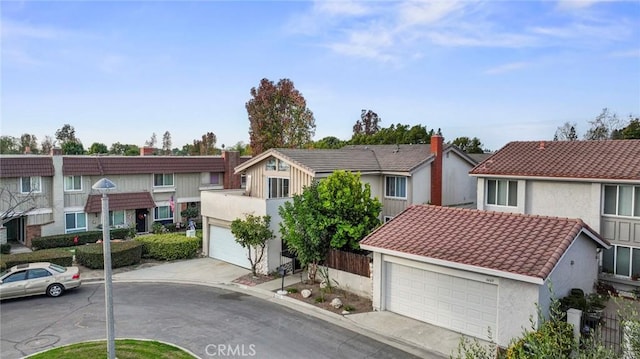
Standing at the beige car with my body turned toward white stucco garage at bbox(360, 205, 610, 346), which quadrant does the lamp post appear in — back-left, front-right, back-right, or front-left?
front-right

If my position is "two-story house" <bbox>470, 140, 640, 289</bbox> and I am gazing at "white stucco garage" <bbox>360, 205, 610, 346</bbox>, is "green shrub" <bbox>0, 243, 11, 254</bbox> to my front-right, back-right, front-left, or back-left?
front-right

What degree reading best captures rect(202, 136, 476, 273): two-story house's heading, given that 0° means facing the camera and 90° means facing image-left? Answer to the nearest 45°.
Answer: approximately 45°

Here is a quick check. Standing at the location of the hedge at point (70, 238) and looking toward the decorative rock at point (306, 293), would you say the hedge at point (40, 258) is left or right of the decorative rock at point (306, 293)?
right

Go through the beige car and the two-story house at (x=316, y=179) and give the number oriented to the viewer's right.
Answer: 0

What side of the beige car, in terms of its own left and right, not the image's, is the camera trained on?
left

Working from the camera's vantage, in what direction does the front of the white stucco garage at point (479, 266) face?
facing the viewer and to the left of the viewer

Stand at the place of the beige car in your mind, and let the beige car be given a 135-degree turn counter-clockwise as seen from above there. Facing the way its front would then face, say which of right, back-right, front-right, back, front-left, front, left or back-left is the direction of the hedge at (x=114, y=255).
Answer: left

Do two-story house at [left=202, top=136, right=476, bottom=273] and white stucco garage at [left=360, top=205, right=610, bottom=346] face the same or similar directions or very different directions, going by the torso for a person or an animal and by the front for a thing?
same or similar directions

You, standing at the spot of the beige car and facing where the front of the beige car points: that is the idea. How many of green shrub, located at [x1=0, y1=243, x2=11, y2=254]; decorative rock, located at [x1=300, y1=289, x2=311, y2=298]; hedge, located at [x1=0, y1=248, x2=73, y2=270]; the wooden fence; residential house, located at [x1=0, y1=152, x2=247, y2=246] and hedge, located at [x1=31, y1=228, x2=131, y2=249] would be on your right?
4

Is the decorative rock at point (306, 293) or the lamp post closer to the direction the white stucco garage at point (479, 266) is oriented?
the lamp post

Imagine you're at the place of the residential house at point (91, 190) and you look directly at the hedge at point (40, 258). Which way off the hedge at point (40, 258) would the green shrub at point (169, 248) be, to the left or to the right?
left

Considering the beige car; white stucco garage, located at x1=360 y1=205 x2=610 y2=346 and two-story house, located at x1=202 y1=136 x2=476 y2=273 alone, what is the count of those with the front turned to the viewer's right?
0

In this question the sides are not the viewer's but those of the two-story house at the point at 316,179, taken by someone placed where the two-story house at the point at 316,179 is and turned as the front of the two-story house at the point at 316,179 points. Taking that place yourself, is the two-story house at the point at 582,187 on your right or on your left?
on your left
